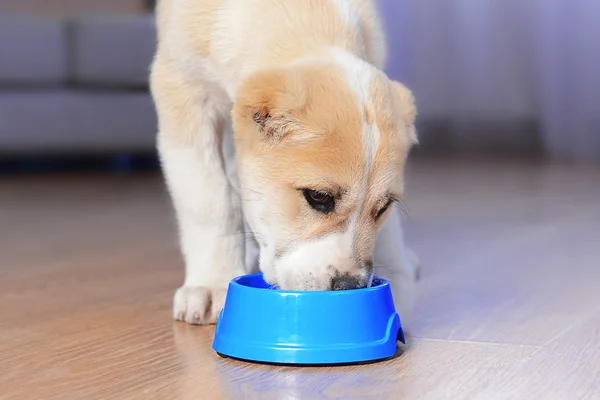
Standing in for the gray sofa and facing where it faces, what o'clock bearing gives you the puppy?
The puppy is roughly at 12 o'clock from the gray sofa.

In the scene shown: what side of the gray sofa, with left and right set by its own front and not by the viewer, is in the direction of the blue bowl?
front

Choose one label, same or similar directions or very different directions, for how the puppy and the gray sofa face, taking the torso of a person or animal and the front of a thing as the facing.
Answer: same or similar directions

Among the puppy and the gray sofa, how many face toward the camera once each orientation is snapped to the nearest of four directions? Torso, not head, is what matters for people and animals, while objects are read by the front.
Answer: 2

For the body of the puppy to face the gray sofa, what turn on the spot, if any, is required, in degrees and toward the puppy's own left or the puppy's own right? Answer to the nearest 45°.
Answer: approximately 180°

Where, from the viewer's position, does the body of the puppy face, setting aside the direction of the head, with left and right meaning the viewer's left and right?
facing the viewer
